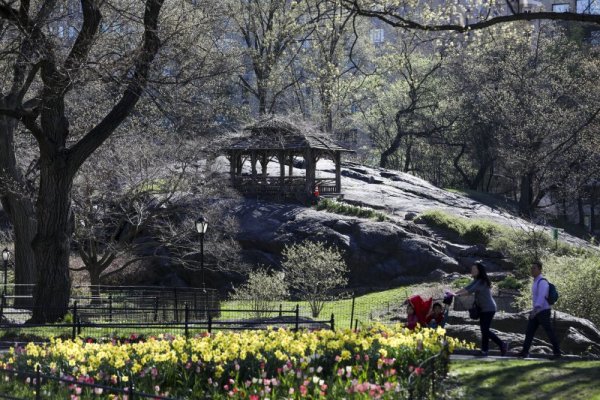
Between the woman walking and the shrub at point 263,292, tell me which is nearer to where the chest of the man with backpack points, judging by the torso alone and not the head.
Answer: the woman walking

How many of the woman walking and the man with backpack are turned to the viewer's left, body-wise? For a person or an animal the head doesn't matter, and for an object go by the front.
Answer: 2

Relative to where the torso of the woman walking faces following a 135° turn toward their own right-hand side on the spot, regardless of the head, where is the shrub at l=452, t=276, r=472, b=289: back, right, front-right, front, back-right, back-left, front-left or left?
front-left

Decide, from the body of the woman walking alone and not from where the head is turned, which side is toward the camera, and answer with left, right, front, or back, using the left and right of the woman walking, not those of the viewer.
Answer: left

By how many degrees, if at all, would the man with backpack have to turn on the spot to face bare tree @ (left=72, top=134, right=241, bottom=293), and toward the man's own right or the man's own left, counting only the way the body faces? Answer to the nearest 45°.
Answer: approximately 45° to the man's own right

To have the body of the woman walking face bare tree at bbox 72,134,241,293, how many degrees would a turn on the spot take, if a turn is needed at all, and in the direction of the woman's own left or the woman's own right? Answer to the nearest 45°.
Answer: approximately 45° to the woman's own right

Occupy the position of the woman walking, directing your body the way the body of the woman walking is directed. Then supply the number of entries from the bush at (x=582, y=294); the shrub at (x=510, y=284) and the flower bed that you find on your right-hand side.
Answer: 2

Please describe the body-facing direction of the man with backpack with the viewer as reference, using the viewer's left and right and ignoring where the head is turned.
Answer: facing to the left of the viewer

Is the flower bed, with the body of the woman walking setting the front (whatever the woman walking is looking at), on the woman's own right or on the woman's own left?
on the woman's own left
